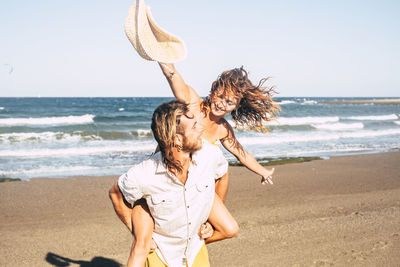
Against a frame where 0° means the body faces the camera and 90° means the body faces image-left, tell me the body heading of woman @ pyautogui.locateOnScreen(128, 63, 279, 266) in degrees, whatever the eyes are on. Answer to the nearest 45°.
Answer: approximately 0°
